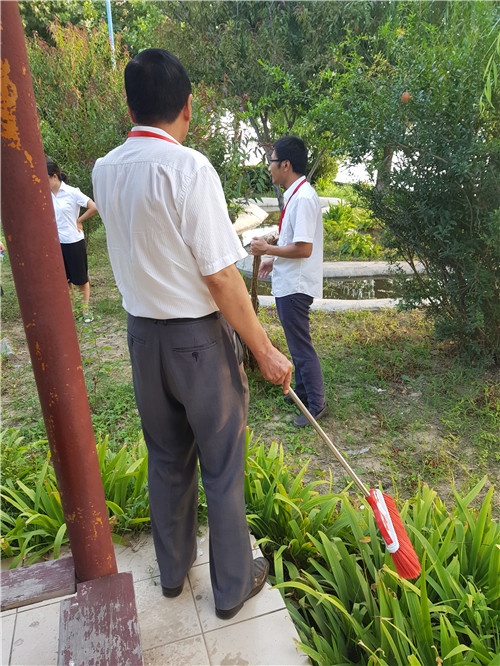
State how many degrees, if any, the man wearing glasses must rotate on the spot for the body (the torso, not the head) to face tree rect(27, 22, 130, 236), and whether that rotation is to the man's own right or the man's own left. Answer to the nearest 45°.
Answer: approximately 45° to the man's own right

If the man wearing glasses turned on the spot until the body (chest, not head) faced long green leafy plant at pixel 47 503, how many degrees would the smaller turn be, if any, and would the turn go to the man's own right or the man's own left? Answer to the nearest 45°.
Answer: approximately 45° to the man's own left

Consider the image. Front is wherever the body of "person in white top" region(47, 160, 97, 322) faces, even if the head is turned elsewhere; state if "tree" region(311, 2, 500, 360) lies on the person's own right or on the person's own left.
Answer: on the person's own left

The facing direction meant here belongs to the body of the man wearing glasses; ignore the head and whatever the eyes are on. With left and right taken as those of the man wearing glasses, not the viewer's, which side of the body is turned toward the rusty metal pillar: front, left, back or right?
left

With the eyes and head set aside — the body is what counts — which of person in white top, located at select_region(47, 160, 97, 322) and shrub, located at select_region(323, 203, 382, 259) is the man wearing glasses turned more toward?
the person in white top

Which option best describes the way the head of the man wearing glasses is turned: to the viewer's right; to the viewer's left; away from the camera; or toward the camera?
to the viewer's left

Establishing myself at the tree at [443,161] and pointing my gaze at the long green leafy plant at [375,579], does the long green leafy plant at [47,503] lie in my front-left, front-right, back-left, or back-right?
front-right

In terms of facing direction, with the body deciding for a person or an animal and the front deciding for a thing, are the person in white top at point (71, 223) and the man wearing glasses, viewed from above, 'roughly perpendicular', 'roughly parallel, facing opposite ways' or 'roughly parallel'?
roughly perpendicular

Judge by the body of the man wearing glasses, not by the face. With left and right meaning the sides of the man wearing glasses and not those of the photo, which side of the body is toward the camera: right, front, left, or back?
left
